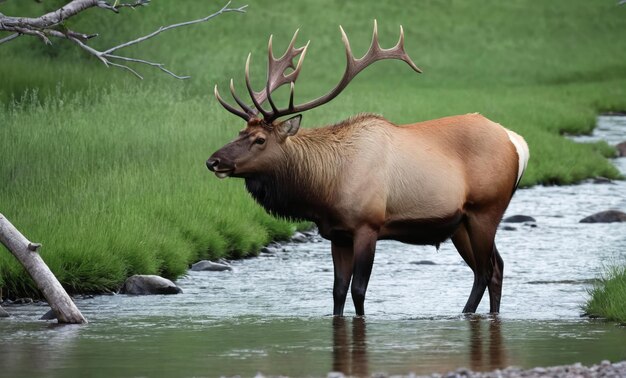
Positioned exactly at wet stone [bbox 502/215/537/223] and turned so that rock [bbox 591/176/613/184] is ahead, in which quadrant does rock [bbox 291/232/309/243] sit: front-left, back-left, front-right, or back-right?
back-left

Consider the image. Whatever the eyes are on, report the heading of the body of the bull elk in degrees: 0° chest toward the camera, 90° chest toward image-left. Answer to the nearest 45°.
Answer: approximately 90°

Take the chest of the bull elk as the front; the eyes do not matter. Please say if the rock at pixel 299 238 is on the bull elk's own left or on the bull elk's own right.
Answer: on the bull elk's own right

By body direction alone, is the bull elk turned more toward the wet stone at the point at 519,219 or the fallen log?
the fallen log

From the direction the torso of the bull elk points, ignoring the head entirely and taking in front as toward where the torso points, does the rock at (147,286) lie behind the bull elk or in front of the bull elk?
in front

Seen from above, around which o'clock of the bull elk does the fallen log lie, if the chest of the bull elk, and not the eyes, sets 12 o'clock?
The fallen log is roughly at 11 o'clock from the bull elk.

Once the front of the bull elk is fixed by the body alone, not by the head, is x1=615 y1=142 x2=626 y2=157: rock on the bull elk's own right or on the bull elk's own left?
on the bull elk's own right

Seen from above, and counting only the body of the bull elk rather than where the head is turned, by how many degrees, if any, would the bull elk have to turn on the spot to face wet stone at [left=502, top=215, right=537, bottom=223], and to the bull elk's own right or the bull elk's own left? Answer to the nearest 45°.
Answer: approximately 90° to the bull elk's own right

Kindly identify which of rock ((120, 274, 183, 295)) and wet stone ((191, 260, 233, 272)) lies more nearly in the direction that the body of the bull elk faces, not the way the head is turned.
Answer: the rock
